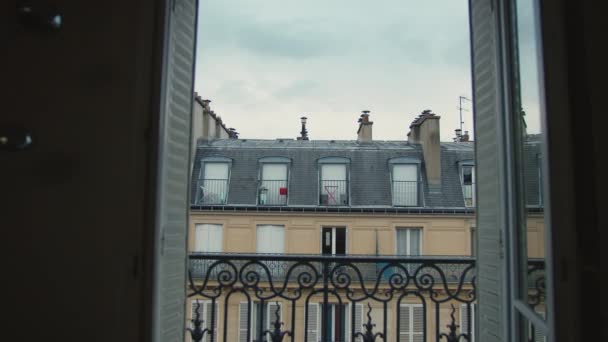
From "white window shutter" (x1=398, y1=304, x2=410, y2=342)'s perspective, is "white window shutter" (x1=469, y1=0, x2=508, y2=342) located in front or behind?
in front

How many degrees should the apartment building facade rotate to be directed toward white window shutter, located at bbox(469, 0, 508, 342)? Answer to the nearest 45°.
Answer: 0° — it already faces it

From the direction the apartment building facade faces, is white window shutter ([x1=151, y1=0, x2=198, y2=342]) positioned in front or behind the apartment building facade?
in front

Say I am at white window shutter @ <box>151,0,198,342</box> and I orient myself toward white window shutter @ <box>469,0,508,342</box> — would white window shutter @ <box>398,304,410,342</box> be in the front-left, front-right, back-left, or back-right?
front-left

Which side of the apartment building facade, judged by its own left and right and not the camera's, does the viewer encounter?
front

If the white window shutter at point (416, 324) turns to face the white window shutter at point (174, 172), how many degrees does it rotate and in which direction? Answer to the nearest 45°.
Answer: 0° — it already faces it

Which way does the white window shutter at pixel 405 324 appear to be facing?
toward the camera

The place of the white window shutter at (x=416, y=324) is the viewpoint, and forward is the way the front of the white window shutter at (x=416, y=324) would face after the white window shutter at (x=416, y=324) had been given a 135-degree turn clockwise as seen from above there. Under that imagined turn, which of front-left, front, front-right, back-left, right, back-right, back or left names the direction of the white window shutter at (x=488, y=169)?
back-left

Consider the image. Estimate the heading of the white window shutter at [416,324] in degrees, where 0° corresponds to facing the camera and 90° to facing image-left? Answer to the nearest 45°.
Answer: approximately 0°

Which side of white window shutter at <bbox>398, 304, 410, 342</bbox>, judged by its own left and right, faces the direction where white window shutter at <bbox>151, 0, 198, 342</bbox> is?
front

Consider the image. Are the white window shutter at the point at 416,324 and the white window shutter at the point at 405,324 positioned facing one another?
no
